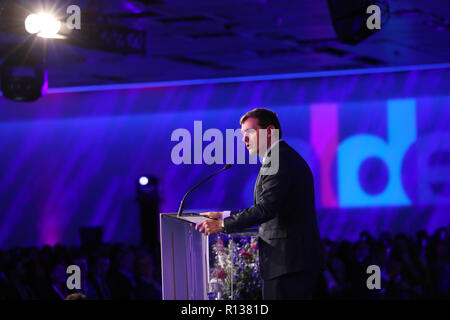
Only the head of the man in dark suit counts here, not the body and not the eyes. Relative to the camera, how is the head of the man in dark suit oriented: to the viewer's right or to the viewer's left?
to the viewer's left

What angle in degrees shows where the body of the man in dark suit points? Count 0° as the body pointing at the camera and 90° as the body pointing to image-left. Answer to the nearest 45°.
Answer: approximately 90°

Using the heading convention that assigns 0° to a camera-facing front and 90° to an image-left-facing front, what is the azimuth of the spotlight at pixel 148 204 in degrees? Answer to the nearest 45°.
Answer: approximately 45°

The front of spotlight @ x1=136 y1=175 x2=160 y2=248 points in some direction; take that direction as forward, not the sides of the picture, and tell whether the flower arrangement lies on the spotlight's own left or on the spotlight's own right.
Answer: on the spotlight's own left
